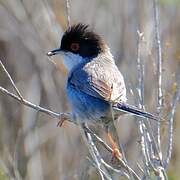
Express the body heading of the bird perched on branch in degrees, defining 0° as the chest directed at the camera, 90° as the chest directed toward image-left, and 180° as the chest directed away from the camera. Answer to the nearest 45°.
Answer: approximately 90°
